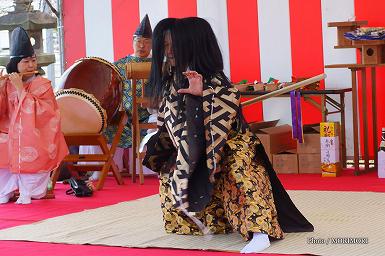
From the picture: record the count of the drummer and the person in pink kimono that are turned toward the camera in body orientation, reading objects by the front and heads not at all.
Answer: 2

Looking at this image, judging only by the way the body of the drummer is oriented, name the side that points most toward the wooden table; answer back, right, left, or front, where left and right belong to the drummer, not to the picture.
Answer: left

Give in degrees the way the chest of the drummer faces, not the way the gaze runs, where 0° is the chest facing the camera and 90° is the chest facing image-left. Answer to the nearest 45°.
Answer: approximately 0°

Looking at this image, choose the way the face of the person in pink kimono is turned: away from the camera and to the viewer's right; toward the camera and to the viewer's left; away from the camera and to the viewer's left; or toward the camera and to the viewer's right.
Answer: toward the camera and to the viewer's right

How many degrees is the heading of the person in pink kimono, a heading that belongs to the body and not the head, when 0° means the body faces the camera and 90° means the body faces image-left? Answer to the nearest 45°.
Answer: approximately 0°

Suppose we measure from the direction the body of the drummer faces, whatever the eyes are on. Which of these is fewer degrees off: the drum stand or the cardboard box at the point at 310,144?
the drum stand

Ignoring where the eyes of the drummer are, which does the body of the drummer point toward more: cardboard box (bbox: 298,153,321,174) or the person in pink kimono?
the person in pink kimono

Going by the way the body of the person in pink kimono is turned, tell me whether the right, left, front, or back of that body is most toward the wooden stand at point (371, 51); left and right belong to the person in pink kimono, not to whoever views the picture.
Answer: left
